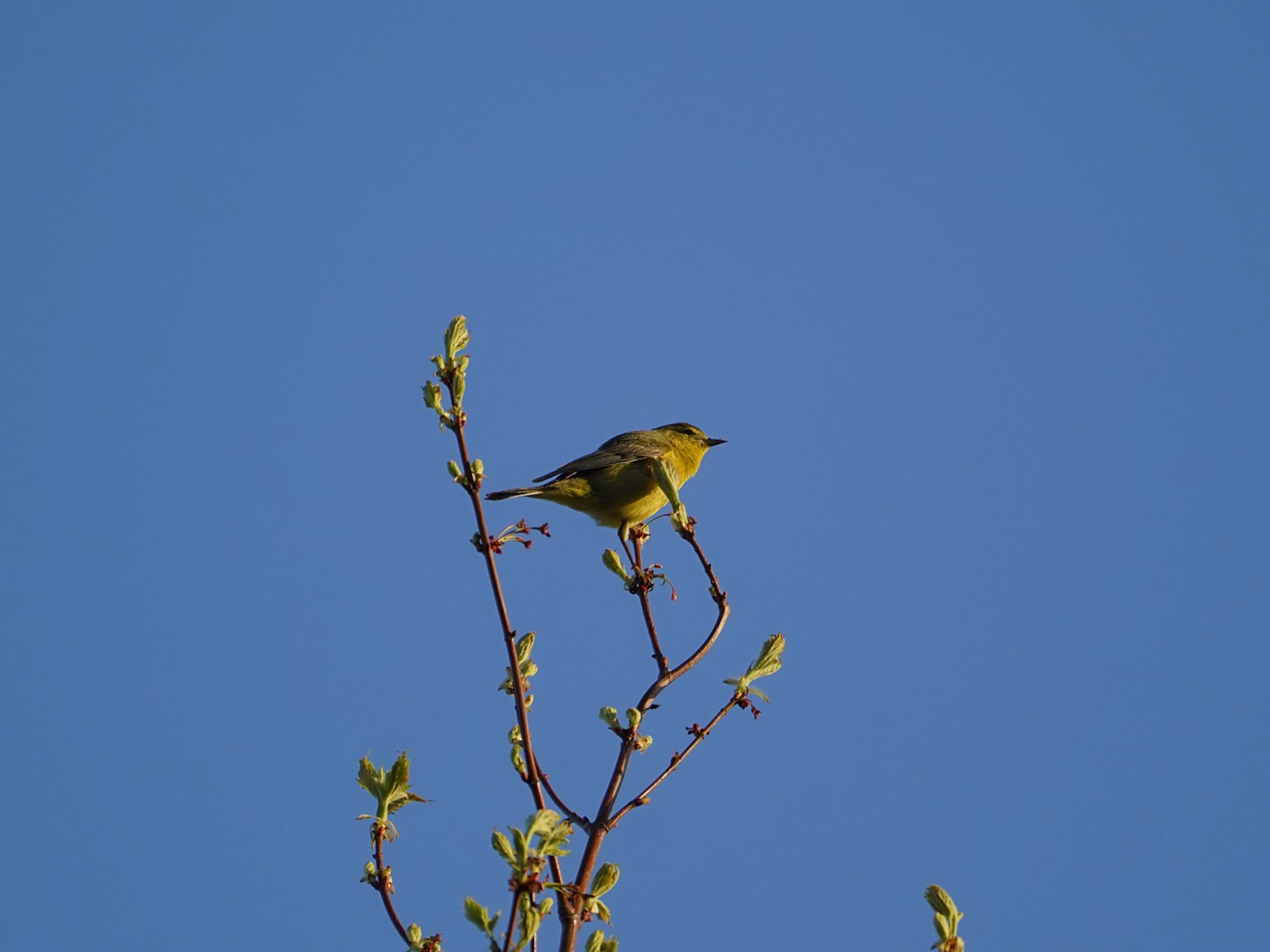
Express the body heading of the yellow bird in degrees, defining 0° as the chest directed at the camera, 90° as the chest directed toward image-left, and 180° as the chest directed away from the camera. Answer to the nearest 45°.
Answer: approximately 270°
